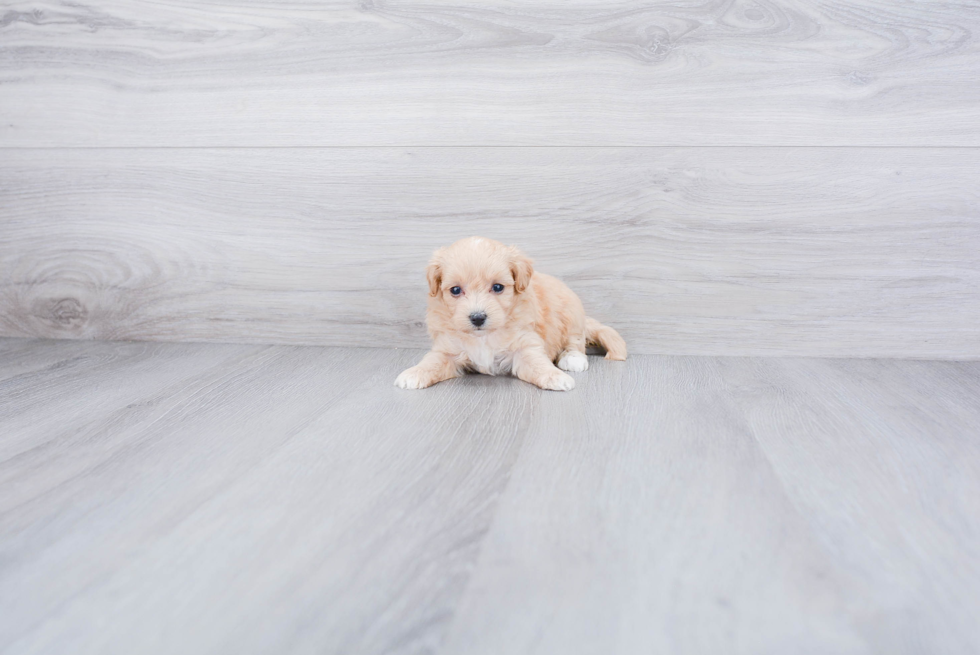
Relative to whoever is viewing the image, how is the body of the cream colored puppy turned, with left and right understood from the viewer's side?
facing the viewer and to the left of the viewer
